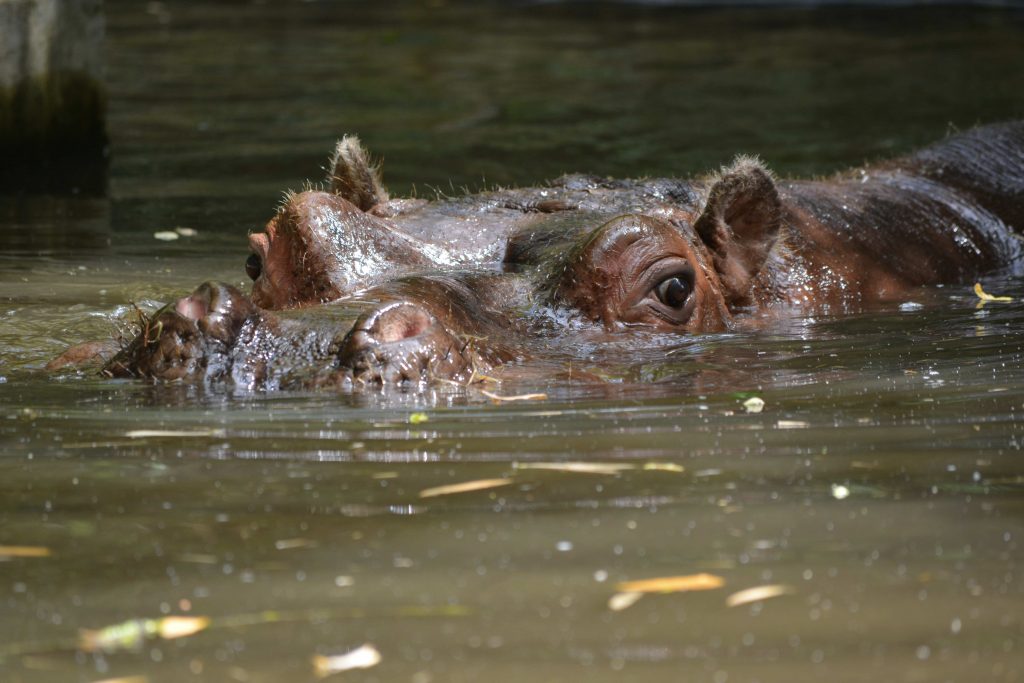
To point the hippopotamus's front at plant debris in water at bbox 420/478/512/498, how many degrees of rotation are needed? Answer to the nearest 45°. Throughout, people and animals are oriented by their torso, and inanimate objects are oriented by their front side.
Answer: approximately 45° to its left

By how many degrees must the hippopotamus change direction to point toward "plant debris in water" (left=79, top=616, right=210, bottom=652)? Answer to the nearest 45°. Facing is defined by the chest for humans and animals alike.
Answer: approximately 45° to its left

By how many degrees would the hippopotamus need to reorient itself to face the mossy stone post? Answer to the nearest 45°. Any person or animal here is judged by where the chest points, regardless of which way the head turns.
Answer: approximately 90° to its right

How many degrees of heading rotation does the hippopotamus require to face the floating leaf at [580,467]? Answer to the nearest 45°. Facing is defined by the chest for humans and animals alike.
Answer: approximately 45° to its left

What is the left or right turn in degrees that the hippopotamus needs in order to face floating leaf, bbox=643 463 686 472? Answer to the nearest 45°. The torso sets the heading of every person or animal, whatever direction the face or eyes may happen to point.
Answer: approximately 45° to its left

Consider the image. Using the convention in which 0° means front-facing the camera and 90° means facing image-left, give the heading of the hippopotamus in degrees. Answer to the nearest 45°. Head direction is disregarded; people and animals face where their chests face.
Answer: approximately 45°

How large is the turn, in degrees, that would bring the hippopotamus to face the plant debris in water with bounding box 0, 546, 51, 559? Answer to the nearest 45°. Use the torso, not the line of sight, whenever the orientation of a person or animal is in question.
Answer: approximately 45° to its left

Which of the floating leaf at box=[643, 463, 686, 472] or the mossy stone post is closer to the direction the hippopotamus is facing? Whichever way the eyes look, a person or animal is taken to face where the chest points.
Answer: the floating leaf

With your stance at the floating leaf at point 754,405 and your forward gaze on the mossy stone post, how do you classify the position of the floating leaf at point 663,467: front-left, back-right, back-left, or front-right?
back-left

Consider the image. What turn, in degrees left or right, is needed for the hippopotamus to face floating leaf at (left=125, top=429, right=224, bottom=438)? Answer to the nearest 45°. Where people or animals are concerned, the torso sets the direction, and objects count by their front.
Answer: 0° — it already faces it

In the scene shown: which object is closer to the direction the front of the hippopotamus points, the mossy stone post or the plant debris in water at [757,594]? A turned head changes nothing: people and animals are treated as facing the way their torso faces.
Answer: the plant debris in water
